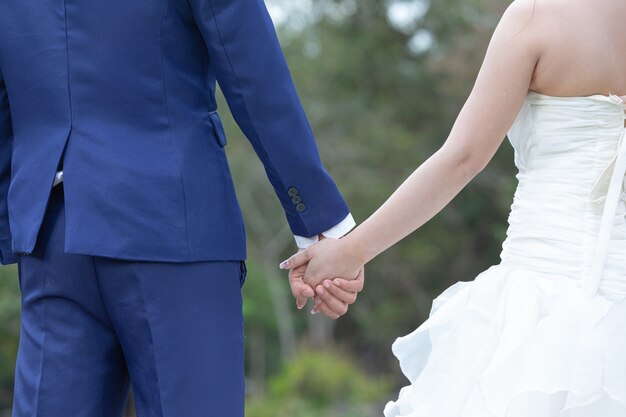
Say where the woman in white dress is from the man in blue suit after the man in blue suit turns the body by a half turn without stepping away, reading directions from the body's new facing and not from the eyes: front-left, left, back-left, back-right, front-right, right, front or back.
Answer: back-left

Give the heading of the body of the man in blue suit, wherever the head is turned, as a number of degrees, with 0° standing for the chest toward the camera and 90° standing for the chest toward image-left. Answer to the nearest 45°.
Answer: approximately 225°

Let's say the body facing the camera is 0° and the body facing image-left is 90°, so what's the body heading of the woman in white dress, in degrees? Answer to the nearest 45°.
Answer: approximately 180°
